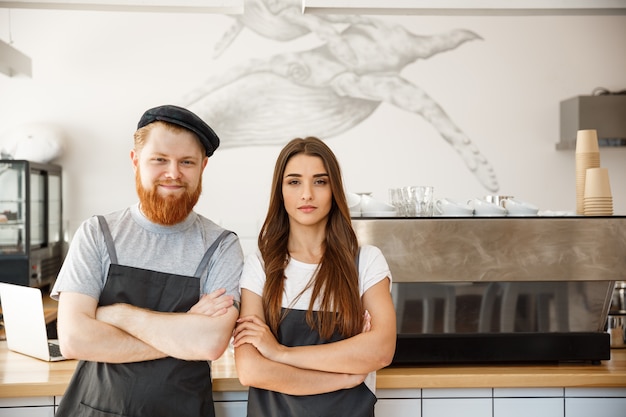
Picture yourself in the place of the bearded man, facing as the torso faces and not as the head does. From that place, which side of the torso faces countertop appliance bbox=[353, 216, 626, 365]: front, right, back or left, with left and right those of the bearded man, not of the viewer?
left

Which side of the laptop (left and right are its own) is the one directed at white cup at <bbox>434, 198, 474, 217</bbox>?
front

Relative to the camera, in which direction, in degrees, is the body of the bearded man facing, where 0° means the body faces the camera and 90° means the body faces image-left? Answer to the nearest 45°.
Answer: approximately 0°
